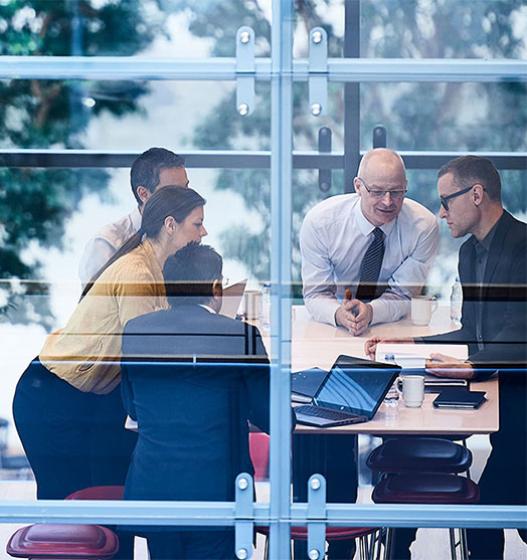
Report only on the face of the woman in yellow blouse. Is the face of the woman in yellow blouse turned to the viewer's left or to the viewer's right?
to the viewer's right

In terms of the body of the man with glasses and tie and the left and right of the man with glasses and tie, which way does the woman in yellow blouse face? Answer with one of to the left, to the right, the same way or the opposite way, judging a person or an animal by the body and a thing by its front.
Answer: to the left

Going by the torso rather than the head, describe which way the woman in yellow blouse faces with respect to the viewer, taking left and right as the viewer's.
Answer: facing to the right of the viewer

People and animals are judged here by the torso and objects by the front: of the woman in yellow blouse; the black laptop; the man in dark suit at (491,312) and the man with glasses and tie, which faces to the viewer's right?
the woman in yellow blouse

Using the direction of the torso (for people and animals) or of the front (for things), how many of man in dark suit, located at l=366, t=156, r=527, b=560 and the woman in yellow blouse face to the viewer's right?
1
